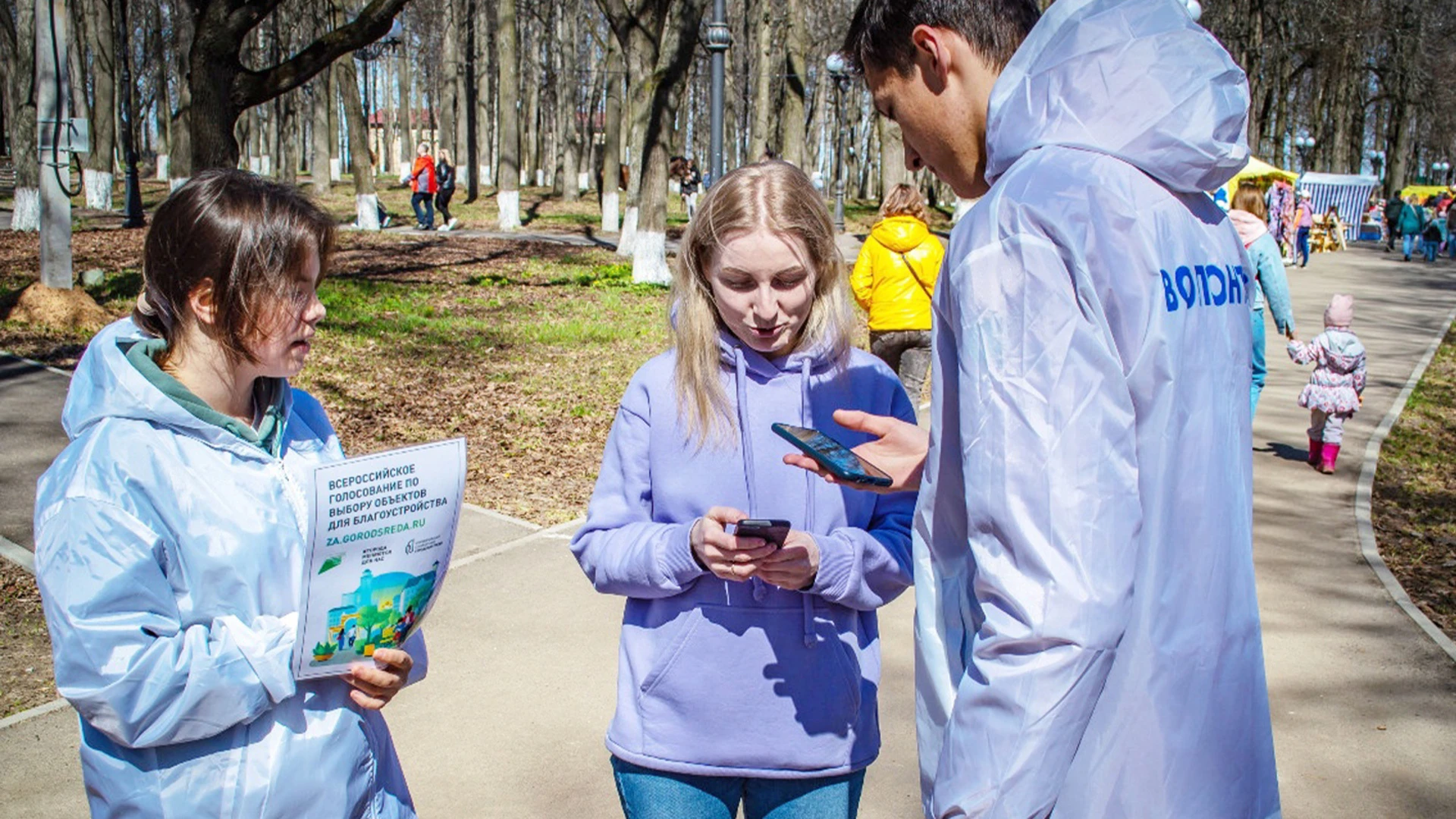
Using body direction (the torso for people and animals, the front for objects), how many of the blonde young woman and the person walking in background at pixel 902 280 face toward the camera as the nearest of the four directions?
1

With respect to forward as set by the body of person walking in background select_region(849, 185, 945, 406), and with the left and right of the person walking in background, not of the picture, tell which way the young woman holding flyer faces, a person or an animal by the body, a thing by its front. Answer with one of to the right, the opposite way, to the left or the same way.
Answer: to the right

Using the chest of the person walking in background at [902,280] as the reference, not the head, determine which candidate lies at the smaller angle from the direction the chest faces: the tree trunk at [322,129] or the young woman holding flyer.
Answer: the tree trunk

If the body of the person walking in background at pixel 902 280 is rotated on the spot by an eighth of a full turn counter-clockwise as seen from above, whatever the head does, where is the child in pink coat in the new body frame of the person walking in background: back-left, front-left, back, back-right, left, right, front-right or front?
back-right

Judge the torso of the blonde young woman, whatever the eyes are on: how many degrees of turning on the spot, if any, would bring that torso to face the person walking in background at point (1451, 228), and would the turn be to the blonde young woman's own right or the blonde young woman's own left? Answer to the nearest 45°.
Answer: approximately 135° to the blonde young woman's own left

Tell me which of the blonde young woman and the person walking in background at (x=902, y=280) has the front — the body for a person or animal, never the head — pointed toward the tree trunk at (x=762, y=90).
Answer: the person walking in background

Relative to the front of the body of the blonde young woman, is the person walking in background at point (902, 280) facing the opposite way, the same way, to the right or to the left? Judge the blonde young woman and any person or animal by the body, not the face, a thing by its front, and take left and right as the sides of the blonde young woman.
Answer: the opposite way

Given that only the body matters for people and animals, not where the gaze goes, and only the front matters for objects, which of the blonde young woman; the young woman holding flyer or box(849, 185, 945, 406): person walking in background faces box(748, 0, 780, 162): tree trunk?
the person walking in background

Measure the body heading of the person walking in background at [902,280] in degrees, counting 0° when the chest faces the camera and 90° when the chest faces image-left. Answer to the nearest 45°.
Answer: approximately 180°

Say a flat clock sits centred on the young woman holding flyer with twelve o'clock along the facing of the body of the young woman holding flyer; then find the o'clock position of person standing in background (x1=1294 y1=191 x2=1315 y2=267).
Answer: The person standing in background is roughly at 9 o'clock from the young woman holding flyer.

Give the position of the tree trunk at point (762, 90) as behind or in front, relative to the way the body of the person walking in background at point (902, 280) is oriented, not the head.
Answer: in front

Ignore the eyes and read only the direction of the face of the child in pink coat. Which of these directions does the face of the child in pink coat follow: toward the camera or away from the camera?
away from the camera

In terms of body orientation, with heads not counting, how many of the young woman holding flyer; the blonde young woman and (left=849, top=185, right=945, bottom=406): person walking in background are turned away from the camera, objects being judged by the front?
1

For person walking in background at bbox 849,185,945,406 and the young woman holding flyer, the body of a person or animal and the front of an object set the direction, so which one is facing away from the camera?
the person walking in background

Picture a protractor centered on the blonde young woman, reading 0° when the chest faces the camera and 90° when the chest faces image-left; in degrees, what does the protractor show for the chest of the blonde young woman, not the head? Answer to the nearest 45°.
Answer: approximately 0°

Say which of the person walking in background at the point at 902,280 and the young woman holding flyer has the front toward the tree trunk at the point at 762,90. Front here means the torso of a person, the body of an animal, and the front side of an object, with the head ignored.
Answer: the person walking in background
